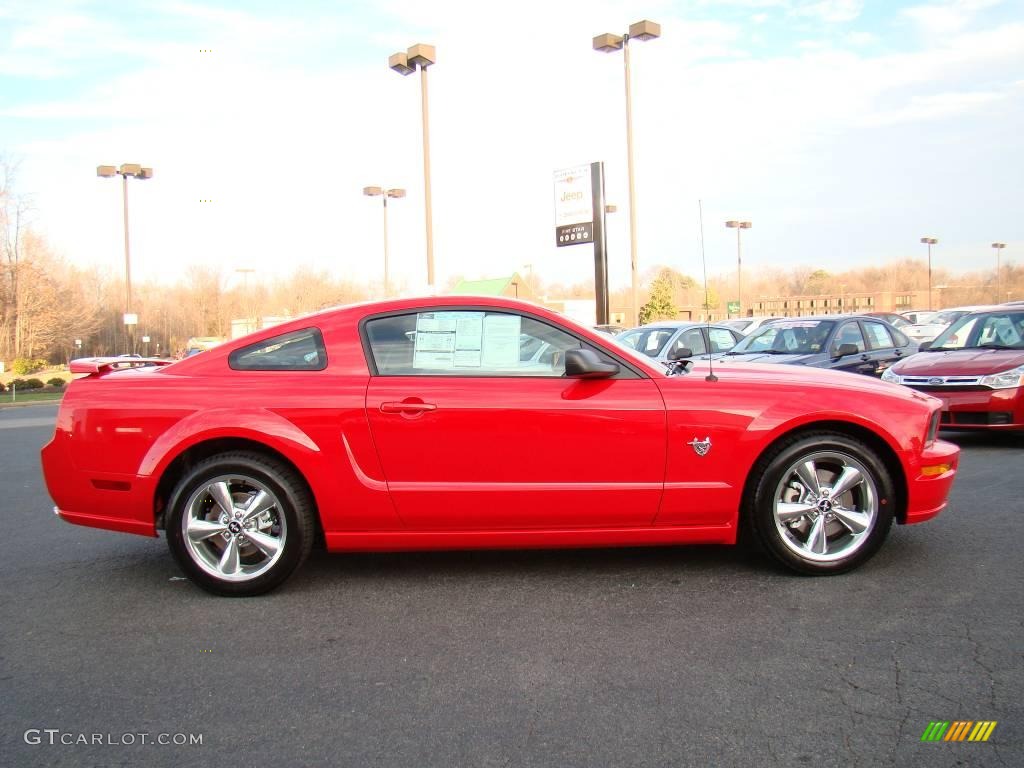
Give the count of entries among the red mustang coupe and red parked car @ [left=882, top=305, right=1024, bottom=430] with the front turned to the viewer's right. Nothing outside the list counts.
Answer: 1

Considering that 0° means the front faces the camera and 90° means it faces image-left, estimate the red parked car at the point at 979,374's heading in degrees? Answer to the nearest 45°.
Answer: approximately 45°

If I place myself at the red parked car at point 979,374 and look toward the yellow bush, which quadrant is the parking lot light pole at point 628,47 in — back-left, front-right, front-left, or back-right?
front-right

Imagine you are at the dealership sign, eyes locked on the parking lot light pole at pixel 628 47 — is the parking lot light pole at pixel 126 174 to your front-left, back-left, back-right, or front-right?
back-right

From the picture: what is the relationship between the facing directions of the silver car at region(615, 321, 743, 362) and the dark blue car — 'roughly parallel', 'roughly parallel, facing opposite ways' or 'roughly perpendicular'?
roughly parallel

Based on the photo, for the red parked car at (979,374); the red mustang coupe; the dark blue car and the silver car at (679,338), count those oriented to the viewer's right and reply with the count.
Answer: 1

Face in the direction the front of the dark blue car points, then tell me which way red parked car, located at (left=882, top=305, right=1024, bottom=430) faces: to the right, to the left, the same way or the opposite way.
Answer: the same way

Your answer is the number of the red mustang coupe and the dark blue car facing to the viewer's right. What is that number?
1

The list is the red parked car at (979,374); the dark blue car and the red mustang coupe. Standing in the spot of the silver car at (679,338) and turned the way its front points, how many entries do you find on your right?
0

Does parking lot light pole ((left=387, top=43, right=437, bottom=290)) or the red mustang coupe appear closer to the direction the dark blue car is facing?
the red mustang coupe

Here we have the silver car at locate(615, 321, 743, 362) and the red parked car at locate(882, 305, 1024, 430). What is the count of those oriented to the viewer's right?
0

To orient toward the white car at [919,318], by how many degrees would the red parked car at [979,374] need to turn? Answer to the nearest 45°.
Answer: approximately 135° to its right

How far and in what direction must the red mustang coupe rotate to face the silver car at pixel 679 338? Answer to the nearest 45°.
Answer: approximately 90° to its left

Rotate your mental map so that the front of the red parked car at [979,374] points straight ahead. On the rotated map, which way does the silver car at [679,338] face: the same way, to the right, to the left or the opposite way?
the same way

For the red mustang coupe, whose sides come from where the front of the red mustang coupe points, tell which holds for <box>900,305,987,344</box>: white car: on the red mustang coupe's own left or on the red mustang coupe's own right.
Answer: on the red mustang coupe's own left

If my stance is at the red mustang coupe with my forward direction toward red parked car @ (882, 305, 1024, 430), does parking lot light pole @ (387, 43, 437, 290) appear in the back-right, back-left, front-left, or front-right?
front-left

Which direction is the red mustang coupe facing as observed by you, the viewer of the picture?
facing to the right of the viewer
